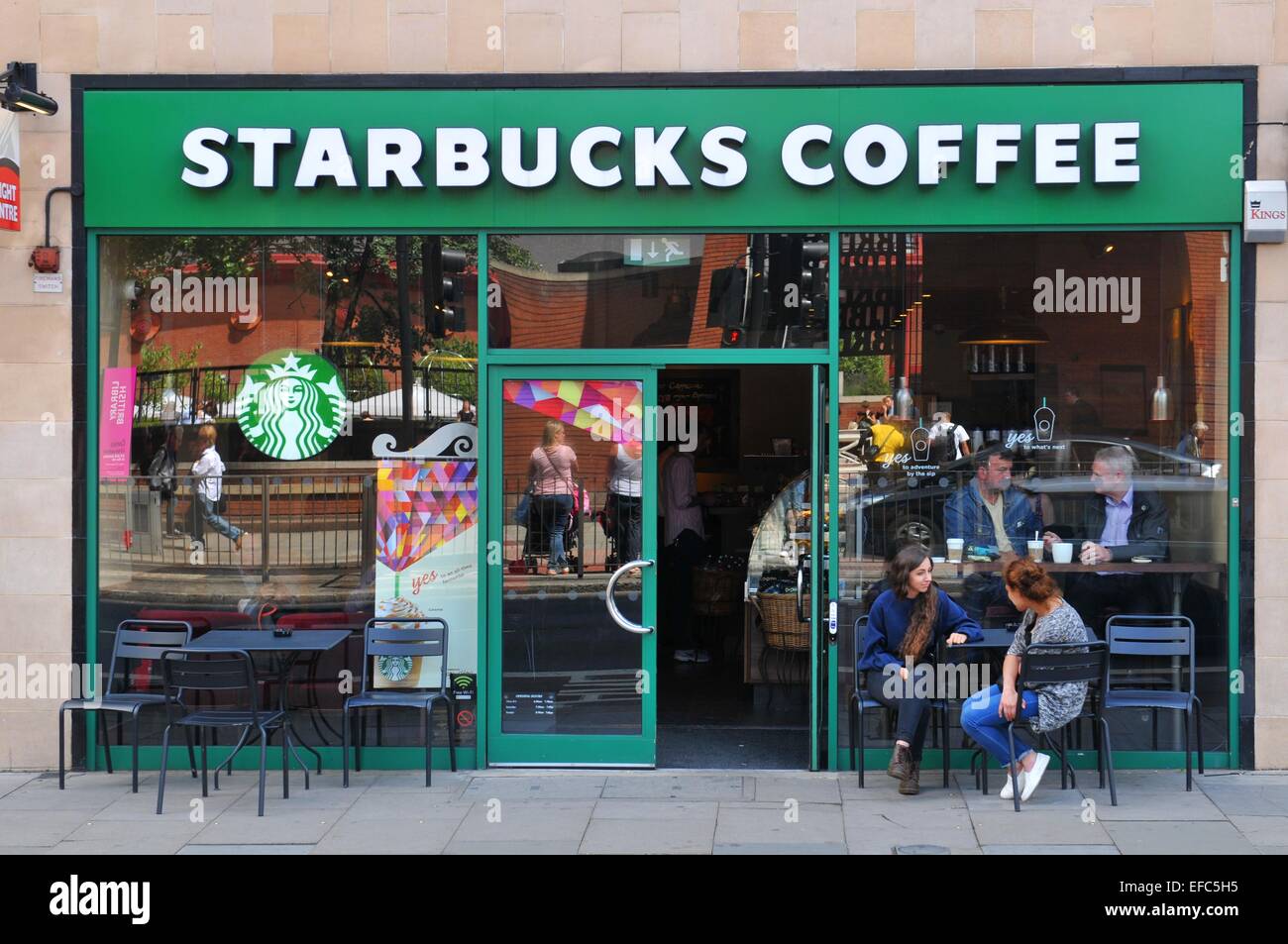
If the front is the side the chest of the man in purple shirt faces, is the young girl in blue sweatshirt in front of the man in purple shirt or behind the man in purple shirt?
in front

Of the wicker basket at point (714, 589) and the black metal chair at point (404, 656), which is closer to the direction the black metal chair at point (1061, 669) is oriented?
the wicker basket

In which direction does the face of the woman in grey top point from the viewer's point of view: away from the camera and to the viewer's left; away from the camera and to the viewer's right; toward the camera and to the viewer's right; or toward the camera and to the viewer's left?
away from the camera and to the viewer's left

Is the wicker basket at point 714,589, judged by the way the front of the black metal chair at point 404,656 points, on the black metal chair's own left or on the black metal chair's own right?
on the black metal chair's own left

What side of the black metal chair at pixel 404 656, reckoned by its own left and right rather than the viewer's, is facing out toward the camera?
front

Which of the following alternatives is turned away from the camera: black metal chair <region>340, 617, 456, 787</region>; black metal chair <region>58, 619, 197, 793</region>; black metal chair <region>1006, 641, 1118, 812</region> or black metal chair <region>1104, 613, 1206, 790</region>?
black metal chair <region>1006, 641, 1118, 812</region>

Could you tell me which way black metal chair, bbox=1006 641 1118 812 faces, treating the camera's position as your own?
facing away from the viewer

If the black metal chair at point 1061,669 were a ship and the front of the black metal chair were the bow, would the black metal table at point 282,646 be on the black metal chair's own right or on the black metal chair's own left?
on the black metal chair's own left

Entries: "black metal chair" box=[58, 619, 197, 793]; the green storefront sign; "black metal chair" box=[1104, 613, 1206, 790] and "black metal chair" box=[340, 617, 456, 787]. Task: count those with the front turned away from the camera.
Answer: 0

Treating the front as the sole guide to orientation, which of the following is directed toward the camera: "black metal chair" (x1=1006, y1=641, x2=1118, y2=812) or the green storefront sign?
the green storefront sign

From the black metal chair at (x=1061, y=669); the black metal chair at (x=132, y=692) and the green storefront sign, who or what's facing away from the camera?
the black metal chair at (x=1061, y=669)

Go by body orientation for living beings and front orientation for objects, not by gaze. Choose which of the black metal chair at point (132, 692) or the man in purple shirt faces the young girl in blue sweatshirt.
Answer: the man in purple shirt
